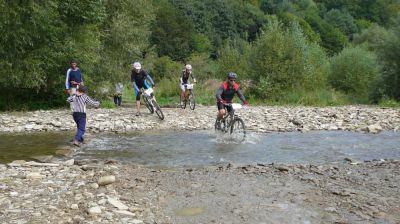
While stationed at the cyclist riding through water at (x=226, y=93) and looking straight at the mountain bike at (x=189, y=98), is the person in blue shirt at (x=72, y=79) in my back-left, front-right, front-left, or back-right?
front-left

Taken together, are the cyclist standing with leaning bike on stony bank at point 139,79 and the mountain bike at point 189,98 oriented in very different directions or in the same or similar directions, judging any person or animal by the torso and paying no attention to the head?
same or similar directions

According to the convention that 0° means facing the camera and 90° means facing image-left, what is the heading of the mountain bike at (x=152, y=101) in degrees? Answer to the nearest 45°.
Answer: approximately 315°

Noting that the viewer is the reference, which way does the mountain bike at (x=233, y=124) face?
facing the viewer and to the right of the viewer

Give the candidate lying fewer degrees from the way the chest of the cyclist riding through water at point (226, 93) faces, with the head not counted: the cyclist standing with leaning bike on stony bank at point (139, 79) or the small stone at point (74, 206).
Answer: the small stone

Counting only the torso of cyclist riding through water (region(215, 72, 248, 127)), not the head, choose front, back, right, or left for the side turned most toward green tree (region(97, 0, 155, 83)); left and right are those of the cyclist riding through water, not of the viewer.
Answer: back

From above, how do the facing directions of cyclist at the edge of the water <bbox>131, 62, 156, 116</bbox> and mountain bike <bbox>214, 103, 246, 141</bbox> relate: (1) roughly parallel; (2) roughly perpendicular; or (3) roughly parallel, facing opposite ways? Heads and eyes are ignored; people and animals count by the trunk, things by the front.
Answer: roughly parallel

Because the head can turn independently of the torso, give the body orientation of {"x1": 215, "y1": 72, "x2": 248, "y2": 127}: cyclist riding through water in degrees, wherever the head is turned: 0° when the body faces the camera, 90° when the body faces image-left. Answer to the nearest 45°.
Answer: approximately 315°

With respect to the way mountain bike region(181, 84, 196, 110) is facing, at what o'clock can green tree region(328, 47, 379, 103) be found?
The green tree is roughly at 9 o'clock from the mountain bike.

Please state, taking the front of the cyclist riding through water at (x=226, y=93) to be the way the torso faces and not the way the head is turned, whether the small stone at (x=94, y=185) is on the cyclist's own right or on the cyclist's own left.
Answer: on the cyclist's own right

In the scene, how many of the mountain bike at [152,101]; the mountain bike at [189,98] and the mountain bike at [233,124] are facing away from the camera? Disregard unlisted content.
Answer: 0

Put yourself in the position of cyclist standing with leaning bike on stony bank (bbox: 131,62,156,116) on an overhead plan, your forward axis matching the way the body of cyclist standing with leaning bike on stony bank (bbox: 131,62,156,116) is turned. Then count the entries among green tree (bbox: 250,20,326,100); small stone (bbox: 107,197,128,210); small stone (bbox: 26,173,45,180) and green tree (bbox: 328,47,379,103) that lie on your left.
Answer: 2
